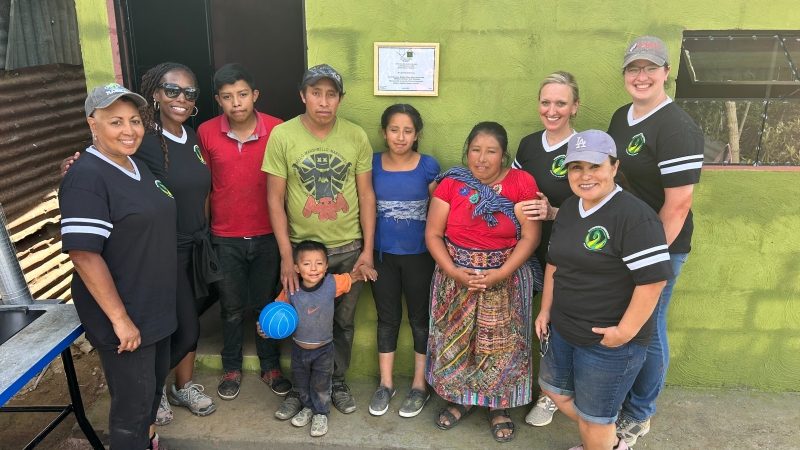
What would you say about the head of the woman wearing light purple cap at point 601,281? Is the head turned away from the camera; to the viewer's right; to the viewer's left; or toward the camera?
toward the camera

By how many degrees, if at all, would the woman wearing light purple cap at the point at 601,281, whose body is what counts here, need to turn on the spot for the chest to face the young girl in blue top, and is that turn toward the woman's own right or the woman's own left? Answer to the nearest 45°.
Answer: approximately 90° to the woman's own right

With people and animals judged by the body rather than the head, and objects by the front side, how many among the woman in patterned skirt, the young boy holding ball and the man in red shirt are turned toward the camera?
3

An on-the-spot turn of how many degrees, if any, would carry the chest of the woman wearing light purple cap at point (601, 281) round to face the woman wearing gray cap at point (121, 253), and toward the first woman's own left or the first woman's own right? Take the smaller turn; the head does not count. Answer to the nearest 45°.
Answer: approximately 45° to the first woman's own right

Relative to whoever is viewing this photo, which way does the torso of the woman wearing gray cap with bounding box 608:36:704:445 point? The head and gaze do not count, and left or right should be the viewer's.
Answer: facing the viewer and to the left of the viewer

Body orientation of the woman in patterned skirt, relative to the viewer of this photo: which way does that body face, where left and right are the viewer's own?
facing the viewer

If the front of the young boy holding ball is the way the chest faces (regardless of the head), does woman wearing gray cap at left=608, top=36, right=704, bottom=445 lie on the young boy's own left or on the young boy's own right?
on the young boy's own left

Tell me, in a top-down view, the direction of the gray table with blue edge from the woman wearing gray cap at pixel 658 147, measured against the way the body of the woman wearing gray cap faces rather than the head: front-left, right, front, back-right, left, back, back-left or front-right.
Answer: front

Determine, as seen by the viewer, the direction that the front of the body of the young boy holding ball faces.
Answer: toward the camera

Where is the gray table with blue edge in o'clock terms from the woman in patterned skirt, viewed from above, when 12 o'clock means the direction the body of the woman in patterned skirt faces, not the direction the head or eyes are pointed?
The gray table with blue edge is roughly at 2 o'clock from the woman in patterned skirt.

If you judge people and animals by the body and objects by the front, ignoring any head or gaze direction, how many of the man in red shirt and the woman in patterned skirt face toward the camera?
2

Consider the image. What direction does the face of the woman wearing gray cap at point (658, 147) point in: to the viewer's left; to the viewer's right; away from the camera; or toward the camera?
toward the camera

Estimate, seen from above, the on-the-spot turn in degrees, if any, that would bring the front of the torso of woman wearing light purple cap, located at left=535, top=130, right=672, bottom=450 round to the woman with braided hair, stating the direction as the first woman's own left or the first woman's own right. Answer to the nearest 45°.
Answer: approximately 45° to the first woman's own right

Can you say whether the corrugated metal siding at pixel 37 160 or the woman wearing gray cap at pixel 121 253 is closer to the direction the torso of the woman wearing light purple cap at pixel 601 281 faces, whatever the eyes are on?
the woman wearing gray cap

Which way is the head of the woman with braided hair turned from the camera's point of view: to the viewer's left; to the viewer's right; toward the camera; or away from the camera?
toward the camera

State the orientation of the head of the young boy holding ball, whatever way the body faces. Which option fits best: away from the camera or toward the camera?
toward the camera
